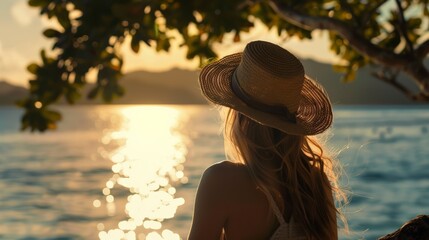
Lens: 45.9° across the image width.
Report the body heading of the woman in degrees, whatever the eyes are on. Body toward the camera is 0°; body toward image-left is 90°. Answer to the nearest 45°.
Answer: approximately 135°

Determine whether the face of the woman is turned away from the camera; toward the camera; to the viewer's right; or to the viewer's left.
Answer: away from the camera
